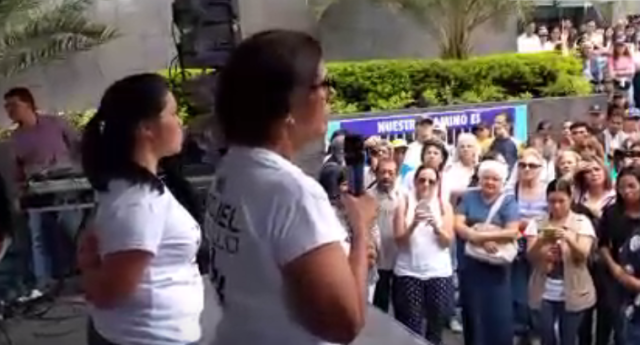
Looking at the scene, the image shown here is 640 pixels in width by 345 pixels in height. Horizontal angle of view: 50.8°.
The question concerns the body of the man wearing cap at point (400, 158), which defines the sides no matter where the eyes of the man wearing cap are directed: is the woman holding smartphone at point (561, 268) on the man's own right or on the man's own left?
on the man's own left

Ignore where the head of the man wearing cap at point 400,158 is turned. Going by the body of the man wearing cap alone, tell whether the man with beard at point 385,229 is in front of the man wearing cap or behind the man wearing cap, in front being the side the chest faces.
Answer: in front

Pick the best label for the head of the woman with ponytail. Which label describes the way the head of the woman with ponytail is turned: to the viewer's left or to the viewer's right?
to the viewer's right

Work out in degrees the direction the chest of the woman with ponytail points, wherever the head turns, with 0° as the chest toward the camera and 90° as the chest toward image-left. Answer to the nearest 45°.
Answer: approximately 270°

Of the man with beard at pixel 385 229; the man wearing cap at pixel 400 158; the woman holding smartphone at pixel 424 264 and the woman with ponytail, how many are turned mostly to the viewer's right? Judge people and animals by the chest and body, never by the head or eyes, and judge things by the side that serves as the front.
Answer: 1

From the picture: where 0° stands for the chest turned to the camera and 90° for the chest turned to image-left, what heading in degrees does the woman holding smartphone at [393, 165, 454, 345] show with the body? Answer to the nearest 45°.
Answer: approximately 0°

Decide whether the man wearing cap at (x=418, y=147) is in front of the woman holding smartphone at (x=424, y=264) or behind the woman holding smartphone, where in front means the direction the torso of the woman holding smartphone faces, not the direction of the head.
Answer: behind

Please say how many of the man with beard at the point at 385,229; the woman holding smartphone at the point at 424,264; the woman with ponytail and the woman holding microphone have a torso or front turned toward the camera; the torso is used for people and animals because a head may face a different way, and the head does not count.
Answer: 2

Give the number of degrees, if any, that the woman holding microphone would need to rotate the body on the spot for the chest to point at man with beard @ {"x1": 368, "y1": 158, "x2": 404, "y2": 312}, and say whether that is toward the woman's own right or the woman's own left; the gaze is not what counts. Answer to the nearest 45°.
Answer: approximately 45° to the woman's own left

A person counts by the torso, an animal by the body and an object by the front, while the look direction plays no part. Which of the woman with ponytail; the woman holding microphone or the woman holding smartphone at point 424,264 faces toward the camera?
the woman holding smartphone

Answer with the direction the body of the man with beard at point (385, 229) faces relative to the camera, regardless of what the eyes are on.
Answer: toward the camera
